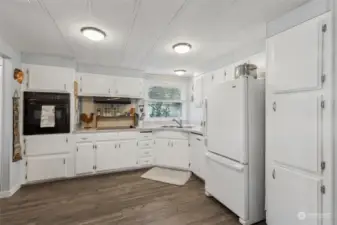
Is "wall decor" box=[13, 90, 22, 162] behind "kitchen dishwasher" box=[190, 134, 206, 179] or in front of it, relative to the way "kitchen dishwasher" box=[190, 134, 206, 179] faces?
in front

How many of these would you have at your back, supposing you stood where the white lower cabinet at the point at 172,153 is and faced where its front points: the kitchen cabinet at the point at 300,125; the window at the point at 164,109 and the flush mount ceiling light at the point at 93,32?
1

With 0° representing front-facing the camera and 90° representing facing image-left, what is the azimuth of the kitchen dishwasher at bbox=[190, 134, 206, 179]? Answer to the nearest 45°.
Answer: approximately 45°

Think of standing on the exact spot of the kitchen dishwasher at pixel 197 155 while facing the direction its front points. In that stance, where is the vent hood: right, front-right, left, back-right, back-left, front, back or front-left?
front-right

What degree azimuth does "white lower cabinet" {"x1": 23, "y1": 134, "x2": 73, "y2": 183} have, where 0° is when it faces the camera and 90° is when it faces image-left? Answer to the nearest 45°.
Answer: approximately 315°

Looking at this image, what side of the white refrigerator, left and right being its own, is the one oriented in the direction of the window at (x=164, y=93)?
right

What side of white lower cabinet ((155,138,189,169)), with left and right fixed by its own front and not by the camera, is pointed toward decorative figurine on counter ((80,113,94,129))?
right

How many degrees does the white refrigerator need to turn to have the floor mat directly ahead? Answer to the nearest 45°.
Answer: approximately 90° to its right

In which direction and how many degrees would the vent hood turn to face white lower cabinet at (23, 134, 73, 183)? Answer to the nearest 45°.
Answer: approximately 90° to its right

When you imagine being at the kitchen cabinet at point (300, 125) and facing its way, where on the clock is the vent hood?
The vent hood is roughly at 2 o'clock from the kitchen cabinet.

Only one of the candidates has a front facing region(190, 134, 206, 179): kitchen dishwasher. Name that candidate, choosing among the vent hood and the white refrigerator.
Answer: the vent hood

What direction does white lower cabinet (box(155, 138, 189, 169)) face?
toward the camera
